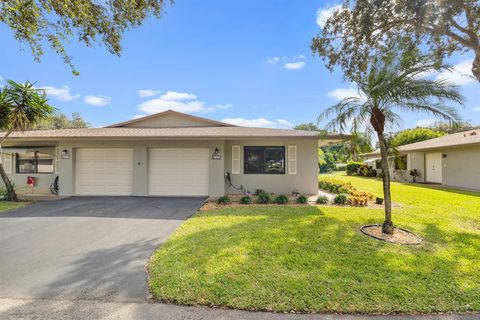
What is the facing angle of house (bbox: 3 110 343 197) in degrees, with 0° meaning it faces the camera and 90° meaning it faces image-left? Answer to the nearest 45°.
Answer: approximately 0°

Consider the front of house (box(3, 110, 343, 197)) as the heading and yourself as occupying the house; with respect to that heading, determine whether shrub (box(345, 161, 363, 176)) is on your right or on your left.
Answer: on your left

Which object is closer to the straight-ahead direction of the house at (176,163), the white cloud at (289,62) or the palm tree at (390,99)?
the palm tree

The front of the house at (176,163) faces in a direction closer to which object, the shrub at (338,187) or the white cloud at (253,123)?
the shrub
